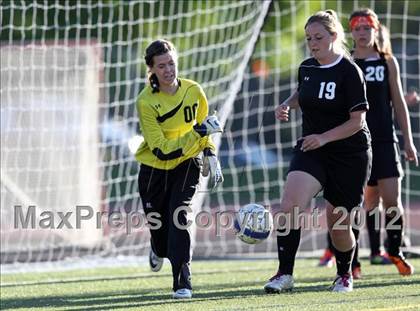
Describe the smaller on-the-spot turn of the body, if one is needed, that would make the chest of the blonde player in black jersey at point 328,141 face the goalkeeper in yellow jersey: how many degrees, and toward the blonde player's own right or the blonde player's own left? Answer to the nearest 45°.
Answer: approximately 45° to the blonde player's own right

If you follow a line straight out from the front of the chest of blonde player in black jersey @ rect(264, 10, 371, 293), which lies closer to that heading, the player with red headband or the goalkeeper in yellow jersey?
the goalkeeper in yellow jersey

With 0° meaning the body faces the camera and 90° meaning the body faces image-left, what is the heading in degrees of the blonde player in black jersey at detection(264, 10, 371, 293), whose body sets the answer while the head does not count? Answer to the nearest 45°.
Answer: approximately 45°

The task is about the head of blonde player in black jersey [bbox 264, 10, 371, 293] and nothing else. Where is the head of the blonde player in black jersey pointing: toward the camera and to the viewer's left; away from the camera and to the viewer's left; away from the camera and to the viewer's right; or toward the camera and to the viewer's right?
toward the camera and to the viewer's left

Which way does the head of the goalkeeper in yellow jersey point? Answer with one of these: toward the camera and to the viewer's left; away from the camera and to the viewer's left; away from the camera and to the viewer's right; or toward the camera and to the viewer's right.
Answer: toward the camera and to the viewer's right
